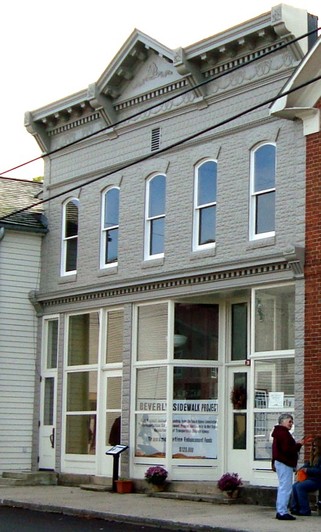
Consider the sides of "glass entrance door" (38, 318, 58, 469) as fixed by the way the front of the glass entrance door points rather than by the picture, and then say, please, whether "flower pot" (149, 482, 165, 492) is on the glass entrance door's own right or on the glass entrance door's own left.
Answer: on the glass entrance door's own left

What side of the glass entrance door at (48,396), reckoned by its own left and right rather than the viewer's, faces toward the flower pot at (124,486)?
left

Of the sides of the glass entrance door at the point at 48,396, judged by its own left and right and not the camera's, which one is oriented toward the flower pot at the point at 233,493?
left
